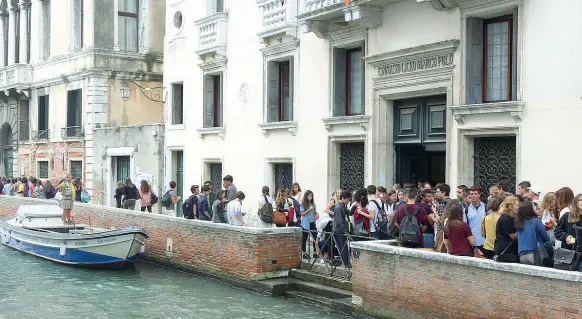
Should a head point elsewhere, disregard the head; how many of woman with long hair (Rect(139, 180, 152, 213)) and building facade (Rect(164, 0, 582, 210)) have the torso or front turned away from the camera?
1

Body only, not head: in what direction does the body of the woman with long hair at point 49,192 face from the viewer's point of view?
away from the camera

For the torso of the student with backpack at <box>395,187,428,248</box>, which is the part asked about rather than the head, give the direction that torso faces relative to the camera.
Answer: away from the camera

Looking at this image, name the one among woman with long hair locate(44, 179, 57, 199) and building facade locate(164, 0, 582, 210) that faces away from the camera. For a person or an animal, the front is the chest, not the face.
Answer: the woman with long hair

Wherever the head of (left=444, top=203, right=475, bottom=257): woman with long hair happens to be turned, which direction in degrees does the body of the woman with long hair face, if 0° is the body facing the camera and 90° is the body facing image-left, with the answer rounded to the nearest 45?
approximately 180°

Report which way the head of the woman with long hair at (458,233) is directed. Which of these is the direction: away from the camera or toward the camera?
away from the camera

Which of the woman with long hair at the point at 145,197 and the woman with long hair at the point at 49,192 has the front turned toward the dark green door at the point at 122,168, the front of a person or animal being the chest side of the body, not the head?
the woman with long hair at the point at 145,197

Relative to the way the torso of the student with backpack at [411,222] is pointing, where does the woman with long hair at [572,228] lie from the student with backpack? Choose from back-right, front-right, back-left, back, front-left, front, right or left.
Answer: back-right
